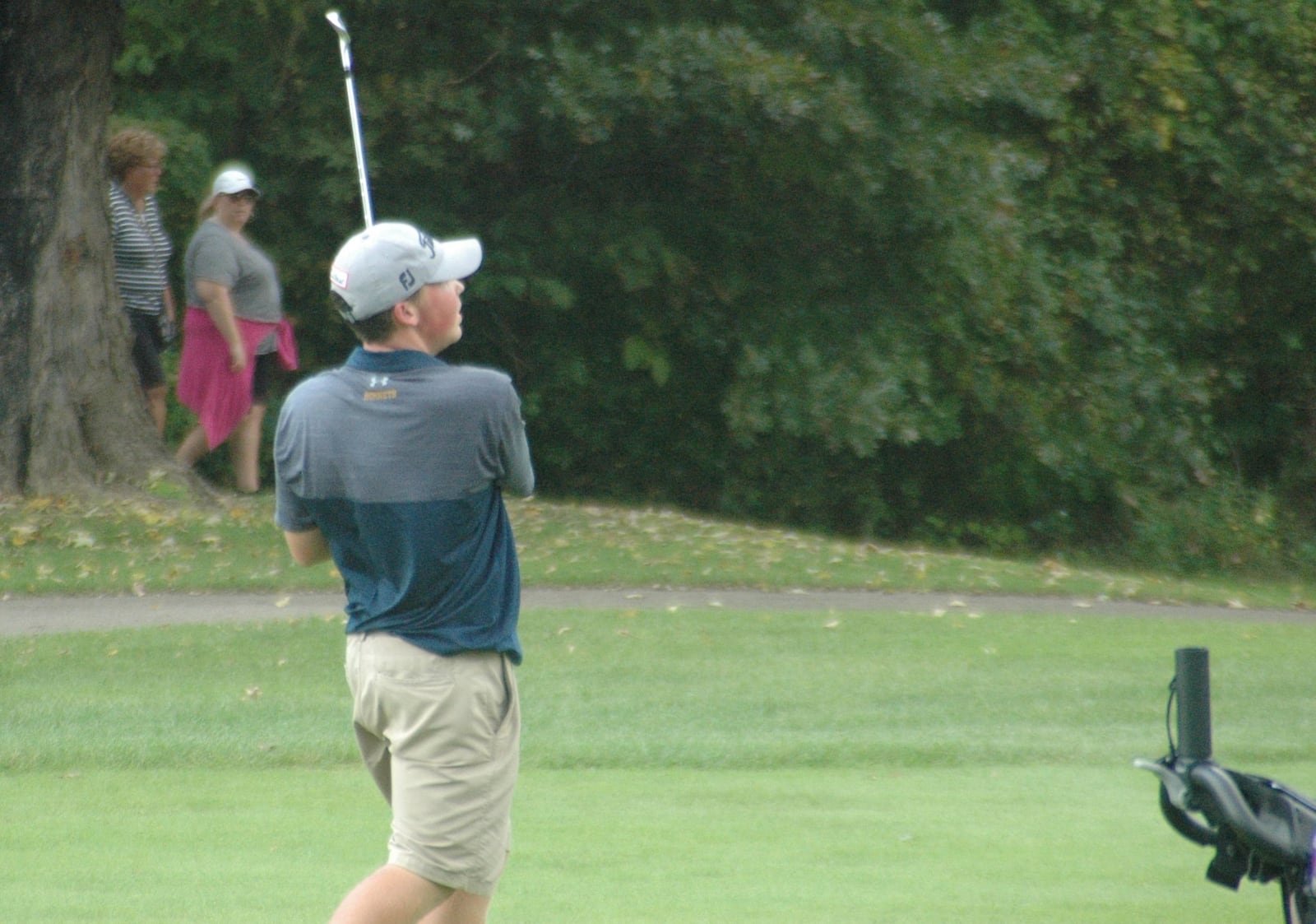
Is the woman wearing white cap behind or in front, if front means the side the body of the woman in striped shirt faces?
in front

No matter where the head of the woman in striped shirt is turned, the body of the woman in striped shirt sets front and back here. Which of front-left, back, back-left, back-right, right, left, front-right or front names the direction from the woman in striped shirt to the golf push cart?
front-right

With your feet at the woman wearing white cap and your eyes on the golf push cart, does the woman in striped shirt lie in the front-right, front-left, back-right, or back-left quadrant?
back-right

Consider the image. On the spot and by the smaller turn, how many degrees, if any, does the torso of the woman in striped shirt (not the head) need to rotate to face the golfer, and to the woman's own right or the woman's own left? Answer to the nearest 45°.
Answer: approximately 45° to the woman's own right

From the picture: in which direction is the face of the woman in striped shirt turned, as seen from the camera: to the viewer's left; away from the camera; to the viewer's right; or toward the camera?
to the viewer's right

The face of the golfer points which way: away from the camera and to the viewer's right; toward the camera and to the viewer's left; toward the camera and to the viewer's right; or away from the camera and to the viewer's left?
away from the camera and to the viewer's right

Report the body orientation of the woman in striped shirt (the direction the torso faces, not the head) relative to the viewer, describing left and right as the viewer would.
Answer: facing the viewer and to the right of the viewer

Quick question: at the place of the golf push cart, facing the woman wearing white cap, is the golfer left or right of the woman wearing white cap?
left
